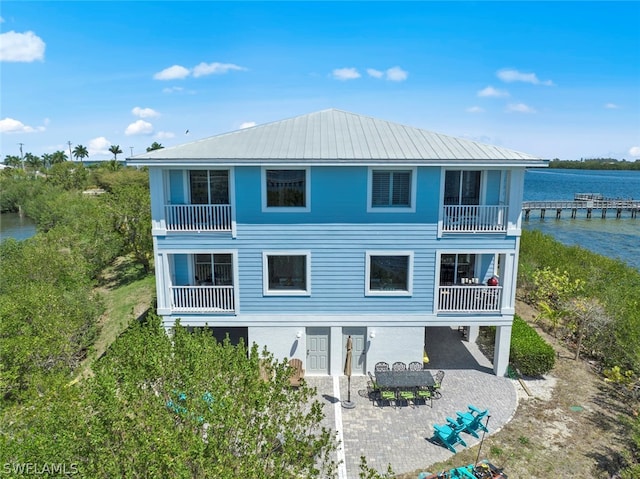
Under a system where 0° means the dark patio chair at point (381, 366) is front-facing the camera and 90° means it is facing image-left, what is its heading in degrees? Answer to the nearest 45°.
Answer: approximately 0°

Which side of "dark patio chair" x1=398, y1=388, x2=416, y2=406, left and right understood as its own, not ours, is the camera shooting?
back

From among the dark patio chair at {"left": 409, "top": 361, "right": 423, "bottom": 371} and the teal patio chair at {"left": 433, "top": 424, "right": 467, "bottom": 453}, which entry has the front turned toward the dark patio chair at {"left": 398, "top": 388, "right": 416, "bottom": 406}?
the dark patio chair at {"left": 409, "top": 361, "right": 423, "bottom": 371}

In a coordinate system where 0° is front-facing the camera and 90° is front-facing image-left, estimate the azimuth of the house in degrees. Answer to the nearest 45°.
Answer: approximately 0°

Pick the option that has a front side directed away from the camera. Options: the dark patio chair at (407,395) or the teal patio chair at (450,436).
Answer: the dark patio chair

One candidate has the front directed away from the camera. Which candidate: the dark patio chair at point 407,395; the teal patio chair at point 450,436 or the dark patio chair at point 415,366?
the dark patio chair at point 407,395

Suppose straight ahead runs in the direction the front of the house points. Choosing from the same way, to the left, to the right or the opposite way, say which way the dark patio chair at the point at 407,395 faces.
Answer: the opposite way
